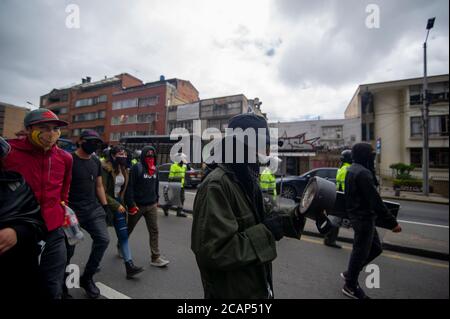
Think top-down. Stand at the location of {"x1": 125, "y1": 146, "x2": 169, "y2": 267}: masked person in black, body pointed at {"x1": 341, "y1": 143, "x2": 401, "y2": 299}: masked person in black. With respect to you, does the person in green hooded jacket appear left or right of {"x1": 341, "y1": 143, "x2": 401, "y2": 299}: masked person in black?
right

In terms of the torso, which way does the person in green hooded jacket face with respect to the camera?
to the viewer's right

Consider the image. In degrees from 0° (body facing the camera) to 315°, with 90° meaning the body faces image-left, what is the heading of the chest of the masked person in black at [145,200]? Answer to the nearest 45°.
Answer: approximately 315°

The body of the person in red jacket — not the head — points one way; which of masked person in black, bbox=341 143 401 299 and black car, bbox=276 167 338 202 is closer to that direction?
the masked person in black

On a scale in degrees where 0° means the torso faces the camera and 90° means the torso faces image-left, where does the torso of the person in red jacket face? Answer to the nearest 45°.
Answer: approximately 315°

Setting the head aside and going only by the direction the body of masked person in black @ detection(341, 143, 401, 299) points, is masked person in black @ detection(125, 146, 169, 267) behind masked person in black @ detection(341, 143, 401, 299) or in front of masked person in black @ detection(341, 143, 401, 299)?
behind

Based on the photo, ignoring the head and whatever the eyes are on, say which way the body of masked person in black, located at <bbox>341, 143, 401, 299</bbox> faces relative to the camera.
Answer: to the viewer's right

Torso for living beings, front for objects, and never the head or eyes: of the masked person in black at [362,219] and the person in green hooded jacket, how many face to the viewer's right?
2
